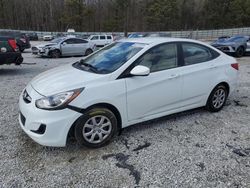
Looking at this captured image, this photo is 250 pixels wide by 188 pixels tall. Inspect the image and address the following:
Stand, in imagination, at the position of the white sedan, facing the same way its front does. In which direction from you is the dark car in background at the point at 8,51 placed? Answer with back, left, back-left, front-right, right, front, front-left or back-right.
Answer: right

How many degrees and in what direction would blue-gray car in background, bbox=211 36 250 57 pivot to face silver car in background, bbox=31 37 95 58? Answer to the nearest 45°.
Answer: approximately 45° to its right

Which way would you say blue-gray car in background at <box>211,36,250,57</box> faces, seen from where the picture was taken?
facing the viewer and to the left of the viewer

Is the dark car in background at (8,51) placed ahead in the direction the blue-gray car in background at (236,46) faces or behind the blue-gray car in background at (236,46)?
ahead

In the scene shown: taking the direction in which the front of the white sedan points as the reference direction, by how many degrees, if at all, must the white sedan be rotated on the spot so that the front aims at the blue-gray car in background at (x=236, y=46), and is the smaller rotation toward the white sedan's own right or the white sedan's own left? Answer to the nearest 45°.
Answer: approximately 180°

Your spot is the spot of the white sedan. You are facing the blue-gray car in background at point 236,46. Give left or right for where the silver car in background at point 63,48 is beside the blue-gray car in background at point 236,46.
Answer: left

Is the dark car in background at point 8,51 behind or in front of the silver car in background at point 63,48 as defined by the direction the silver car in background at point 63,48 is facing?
in front

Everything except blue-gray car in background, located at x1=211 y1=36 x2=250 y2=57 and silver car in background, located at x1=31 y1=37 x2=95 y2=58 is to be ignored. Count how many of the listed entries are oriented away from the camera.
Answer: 0

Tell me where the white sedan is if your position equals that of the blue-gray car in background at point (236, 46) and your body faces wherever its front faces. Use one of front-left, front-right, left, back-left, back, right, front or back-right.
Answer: front-left

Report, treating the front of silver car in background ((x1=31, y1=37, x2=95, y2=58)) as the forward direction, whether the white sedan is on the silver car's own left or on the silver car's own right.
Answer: on the silver car's own left
